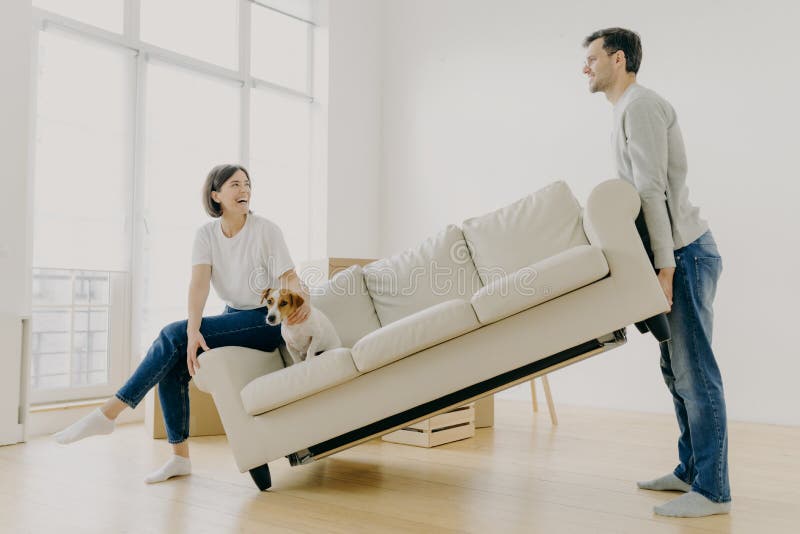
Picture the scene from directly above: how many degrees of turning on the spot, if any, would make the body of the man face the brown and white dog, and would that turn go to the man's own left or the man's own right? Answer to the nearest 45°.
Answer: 0° — they already face it

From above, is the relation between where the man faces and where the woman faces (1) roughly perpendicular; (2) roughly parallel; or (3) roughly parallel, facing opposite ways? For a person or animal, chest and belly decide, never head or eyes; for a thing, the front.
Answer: roughly perpendicular

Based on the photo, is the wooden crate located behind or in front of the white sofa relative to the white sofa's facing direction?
behind

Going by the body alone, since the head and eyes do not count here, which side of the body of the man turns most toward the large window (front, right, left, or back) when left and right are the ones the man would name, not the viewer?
front

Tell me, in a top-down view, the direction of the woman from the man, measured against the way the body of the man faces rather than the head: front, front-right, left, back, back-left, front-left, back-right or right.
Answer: front

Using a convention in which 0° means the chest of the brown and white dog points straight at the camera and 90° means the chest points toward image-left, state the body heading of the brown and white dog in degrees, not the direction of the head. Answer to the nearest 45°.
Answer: approximately 45°

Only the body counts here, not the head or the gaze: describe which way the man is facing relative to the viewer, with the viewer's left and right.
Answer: facing to the left of the viewer

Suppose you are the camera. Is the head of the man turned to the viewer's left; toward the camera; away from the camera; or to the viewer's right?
to the viewer's left

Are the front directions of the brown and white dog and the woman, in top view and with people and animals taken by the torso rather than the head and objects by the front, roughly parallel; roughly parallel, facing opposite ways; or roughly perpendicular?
roughly parallel

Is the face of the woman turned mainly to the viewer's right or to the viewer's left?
to the viewer's right

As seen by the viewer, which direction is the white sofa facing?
toward the camera

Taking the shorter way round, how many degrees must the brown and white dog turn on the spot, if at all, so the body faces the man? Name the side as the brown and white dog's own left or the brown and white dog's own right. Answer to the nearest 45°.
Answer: approximately 90° to the brown and white dog's own left
